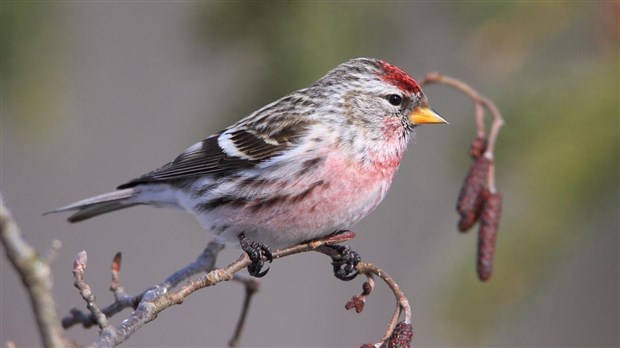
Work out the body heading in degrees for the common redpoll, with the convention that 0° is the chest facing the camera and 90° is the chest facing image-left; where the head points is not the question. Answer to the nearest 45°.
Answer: approximately 270°

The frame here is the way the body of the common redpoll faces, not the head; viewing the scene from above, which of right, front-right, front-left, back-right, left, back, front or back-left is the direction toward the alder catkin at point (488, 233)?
front-right

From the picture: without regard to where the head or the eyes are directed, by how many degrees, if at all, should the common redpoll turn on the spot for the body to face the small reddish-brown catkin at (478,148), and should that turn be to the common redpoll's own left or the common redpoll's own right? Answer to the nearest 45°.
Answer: approximately 45° to the common redpoll's own right

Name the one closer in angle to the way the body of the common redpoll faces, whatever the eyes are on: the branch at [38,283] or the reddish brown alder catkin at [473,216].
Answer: the reddish brown alder catkin

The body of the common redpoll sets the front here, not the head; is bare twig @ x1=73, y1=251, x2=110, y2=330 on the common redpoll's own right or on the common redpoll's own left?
on the common redpoll's own right
